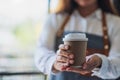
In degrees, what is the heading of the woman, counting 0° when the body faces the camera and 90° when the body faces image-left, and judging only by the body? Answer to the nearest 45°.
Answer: approximately 0°
